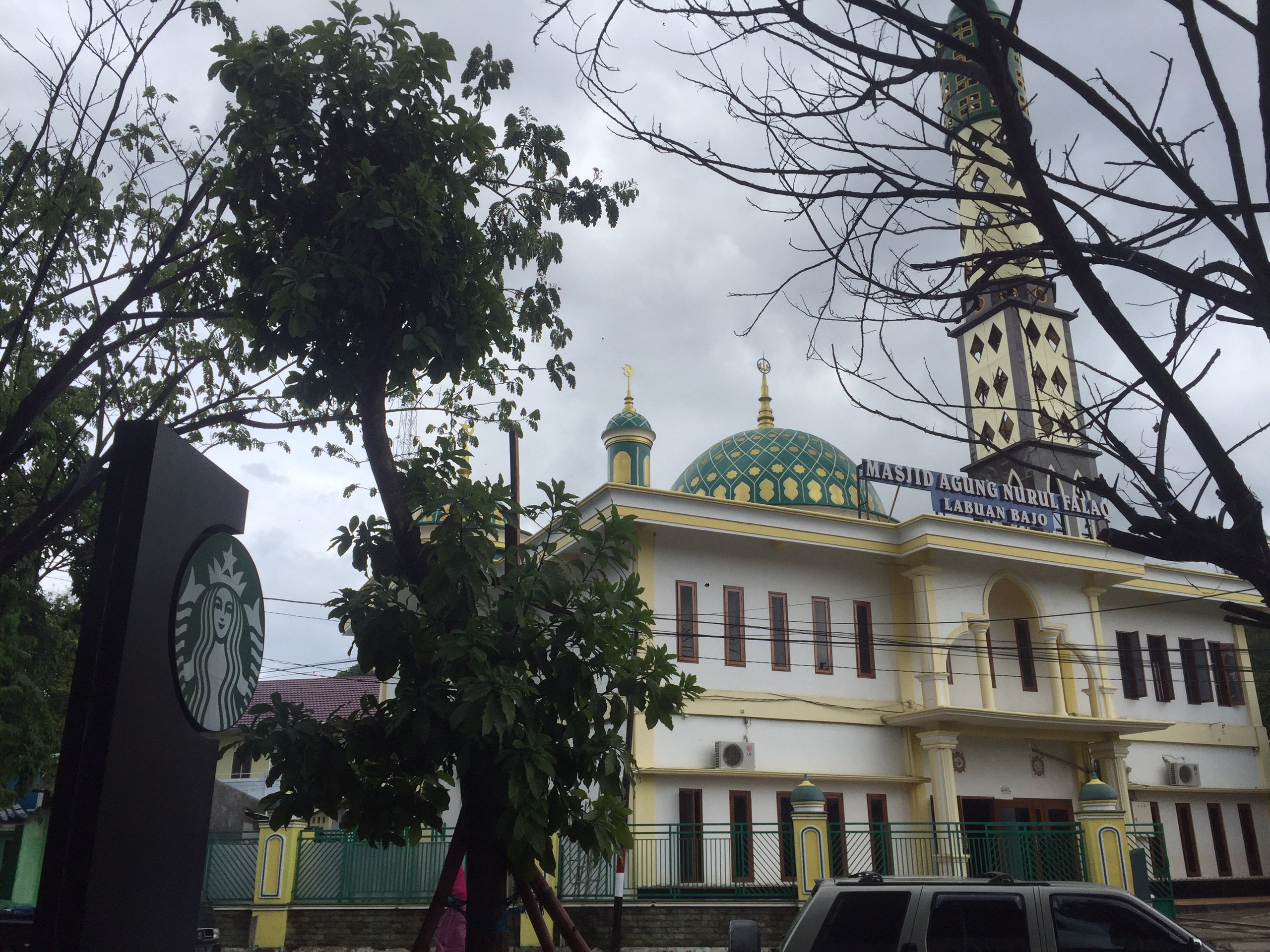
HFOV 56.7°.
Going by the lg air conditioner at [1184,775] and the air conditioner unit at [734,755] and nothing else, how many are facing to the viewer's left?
0

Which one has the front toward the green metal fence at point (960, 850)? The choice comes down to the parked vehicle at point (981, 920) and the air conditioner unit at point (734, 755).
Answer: the air conditioner unit

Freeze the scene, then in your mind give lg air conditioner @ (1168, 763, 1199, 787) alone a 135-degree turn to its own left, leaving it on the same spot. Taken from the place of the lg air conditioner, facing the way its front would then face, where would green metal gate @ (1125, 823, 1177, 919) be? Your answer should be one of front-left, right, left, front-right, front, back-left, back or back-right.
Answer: back

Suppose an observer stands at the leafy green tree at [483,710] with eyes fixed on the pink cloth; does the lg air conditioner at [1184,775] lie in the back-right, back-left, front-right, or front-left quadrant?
front-right

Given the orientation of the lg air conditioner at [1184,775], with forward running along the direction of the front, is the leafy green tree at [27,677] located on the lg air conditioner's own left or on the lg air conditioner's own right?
on the lg air conditioner's own right

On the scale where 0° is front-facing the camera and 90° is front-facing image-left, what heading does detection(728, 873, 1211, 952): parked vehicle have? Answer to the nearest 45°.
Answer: approximately 270°

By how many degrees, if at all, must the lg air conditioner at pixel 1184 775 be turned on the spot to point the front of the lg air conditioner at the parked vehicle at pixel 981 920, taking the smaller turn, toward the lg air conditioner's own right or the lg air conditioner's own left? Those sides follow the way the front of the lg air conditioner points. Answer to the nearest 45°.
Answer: approximately 45° to the lg air conditioner's own right

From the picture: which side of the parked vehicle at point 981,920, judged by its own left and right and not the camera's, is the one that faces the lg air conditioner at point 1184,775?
left

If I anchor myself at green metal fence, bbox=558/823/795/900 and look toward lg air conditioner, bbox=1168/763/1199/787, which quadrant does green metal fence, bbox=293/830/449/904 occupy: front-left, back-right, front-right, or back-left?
back-left

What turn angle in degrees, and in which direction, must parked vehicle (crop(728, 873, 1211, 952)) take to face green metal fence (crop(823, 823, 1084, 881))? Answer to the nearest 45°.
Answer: approximately 90° to its left

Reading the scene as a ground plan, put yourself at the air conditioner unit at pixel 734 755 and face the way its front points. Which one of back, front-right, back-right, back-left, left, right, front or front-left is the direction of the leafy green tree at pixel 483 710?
front-right

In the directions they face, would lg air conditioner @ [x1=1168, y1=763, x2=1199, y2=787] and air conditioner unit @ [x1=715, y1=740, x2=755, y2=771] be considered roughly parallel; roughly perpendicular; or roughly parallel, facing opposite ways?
roughly parallel

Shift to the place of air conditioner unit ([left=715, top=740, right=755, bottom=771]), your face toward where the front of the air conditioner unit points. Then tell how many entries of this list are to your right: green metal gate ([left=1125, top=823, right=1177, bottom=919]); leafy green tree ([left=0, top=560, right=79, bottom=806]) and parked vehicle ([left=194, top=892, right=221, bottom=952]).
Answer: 2

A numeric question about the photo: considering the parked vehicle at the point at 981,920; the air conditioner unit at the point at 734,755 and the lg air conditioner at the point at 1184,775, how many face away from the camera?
0

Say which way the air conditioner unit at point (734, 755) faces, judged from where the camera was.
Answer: facing the viewer and to the right of the viewer

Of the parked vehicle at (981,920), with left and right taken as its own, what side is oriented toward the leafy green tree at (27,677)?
back

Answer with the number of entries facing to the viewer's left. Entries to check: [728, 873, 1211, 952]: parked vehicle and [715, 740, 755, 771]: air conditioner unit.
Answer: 0

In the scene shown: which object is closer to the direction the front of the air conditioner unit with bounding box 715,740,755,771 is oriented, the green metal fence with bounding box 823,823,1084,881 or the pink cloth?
the green metal fence
